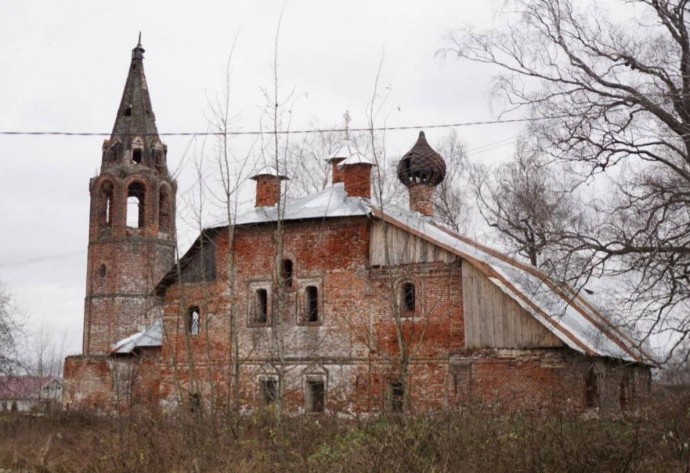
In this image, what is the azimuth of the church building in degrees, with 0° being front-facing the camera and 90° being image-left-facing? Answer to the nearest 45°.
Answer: approximately 90°
